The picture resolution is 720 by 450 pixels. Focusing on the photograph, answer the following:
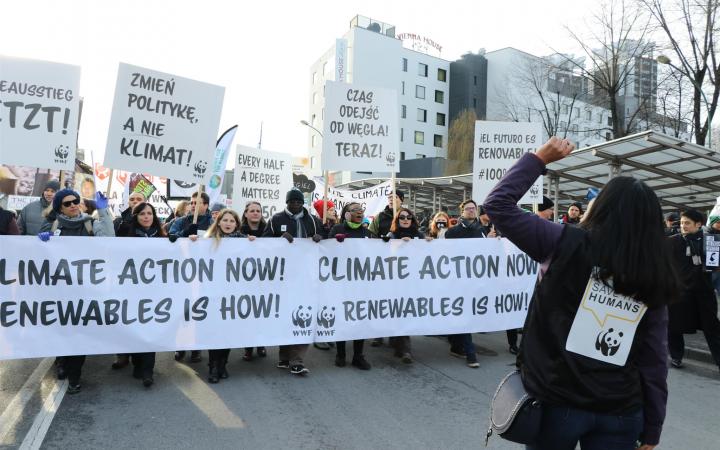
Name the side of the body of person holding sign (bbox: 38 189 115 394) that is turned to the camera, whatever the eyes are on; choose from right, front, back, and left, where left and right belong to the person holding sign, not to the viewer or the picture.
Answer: front

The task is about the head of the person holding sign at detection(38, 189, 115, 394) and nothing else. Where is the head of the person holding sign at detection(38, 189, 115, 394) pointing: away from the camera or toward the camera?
toward the camera

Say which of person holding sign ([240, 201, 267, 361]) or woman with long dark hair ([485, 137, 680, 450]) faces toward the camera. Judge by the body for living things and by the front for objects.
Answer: the person holding sign

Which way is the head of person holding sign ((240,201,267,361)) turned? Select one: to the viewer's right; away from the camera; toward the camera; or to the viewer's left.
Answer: toward the camera

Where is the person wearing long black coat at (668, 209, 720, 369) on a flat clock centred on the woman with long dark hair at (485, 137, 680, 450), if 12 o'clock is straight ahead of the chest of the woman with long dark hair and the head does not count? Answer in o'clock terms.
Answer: The person wearing long black coat is roughly at 2 o'clock from the woman with long dark hair.

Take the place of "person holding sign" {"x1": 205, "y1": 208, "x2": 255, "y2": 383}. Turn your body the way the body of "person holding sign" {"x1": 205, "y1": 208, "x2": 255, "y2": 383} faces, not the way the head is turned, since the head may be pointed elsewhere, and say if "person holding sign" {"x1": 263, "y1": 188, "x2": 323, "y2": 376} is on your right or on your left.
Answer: on your left

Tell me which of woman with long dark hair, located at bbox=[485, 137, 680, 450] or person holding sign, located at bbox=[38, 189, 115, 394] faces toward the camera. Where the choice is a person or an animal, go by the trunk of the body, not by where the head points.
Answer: the person holding sign

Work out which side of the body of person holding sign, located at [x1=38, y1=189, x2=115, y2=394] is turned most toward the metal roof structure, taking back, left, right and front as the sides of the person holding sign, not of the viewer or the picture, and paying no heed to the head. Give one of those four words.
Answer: left

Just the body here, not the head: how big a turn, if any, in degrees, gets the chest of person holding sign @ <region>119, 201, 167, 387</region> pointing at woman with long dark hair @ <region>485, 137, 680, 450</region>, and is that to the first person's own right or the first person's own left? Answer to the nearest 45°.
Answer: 0° — they already face them

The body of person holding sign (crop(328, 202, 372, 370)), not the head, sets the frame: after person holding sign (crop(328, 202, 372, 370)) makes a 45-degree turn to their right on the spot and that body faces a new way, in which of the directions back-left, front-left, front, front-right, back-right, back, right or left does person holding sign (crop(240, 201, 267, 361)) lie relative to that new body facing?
front-right

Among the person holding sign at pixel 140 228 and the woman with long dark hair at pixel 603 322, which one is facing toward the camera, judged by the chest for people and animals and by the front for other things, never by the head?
the person holding sign

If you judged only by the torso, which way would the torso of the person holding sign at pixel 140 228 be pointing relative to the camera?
toward the camera

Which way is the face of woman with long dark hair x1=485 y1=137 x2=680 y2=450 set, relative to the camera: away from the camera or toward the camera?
away from the camera
